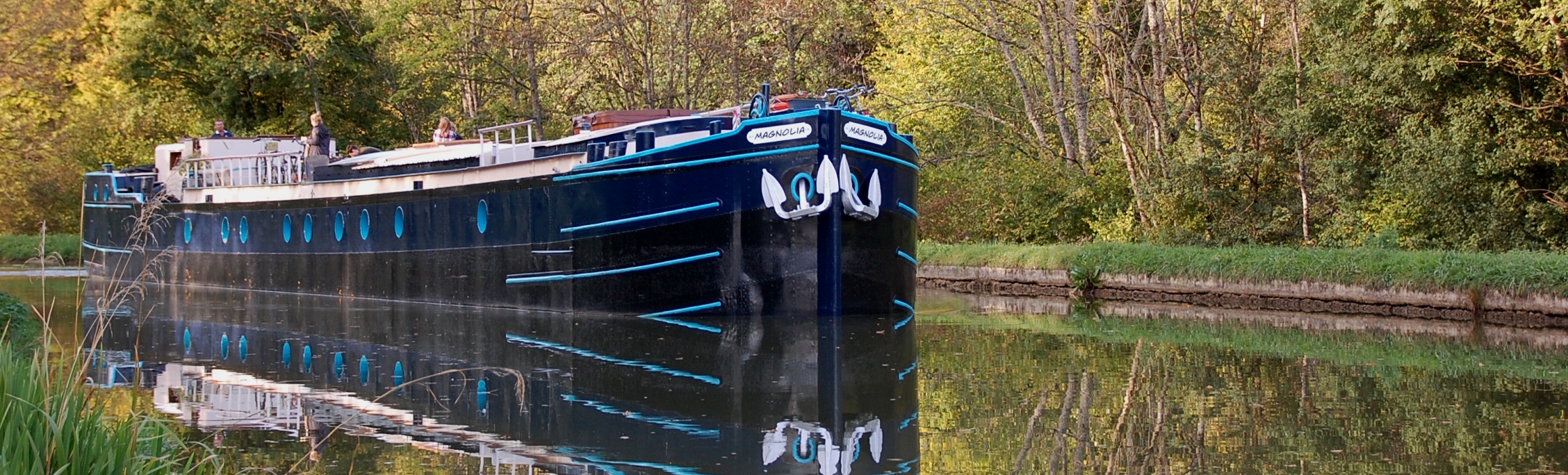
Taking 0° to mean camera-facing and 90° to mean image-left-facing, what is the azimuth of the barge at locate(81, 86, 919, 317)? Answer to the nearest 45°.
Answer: approximately 315°
